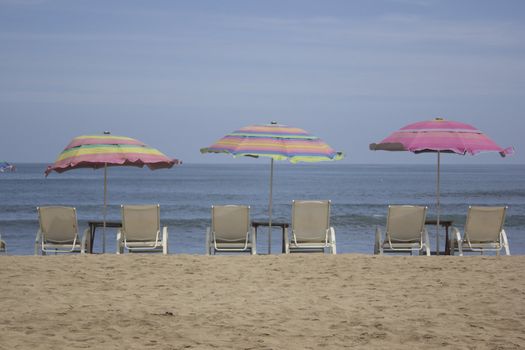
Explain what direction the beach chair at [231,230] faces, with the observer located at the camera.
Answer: facing away from the viewer

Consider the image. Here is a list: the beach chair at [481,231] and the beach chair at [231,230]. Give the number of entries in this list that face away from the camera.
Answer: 2

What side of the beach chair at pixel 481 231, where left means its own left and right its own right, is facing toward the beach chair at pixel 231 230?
left

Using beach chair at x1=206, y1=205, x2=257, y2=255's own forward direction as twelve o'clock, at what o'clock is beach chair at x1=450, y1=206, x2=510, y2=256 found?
beach chair at x1=450, y1=206, x2=510, y2=256 is roughly at 3 o'clock from beach chair at x1=206, y1=205, x2=257, y2=255.

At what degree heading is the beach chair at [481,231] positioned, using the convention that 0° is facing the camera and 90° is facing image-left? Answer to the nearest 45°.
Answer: approximately 180°
